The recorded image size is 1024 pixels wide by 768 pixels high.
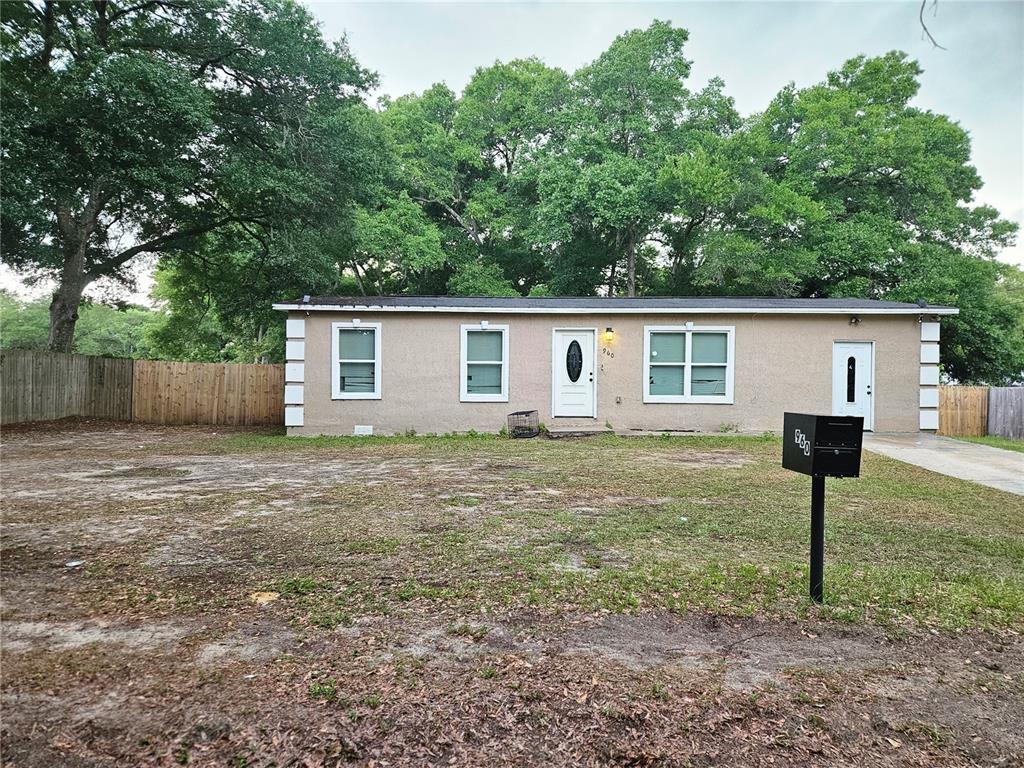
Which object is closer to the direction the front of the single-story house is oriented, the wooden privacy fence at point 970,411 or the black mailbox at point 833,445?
the black mailbox

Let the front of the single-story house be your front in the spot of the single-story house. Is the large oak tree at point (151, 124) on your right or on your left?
on your right

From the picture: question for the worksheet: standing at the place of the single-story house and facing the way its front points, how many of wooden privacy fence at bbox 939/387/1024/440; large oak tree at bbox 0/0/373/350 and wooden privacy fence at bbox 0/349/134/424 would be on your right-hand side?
2

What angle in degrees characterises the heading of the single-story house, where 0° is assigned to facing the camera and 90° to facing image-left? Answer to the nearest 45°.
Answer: approximately 0°

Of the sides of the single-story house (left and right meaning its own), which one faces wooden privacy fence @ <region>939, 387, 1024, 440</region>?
left

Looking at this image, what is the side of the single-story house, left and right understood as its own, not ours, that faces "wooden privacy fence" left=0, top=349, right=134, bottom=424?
right

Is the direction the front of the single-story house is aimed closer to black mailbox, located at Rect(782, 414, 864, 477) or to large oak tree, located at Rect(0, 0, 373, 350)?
the black mailbox
